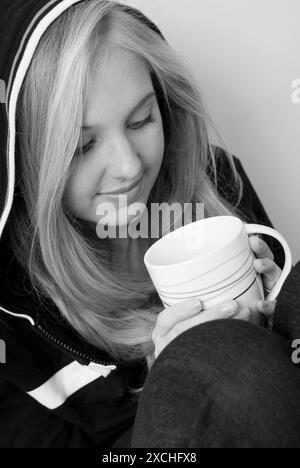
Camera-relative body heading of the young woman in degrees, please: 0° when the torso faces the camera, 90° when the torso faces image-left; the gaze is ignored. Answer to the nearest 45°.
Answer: approximately 315°
